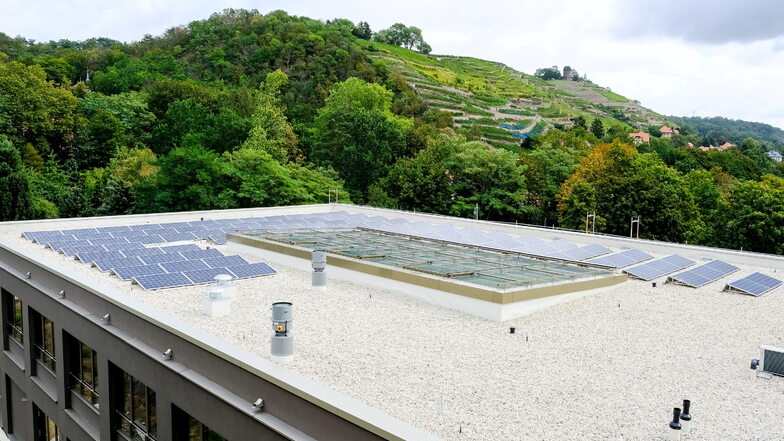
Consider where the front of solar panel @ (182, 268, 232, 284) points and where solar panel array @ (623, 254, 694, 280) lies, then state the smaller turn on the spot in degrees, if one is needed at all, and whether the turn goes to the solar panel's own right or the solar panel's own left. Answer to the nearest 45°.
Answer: approximately 45° to the solar panel's own left

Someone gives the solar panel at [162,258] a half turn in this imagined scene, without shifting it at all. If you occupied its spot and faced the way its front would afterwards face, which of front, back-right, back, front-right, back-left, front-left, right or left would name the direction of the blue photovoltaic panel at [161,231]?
front-right

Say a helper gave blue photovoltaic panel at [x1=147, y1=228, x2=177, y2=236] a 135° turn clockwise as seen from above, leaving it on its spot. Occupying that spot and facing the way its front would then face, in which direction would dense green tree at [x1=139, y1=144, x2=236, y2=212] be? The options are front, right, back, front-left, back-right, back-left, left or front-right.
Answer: right

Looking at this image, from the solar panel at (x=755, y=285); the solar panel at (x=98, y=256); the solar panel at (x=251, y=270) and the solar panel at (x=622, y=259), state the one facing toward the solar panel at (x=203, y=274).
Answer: the solar panel at (x=98, y=256)

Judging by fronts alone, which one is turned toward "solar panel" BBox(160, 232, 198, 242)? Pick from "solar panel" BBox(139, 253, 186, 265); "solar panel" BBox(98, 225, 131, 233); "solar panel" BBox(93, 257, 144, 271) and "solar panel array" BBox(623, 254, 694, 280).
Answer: "solar panel" BBox(98, 225, 131, 233)

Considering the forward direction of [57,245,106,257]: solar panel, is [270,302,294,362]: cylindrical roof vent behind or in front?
in front

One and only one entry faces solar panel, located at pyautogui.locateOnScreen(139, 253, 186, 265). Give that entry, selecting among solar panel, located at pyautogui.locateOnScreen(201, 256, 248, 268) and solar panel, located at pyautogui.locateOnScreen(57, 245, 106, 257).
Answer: solar panel, located at pyautogui.locateOnScreen(57, 245, 106, 257)

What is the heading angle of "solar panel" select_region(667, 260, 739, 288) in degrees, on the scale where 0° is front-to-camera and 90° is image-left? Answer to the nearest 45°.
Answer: approximately 315°

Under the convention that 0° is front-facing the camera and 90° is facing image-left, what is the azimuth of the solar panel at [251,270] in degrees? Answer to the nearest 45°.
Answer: approximately 315°

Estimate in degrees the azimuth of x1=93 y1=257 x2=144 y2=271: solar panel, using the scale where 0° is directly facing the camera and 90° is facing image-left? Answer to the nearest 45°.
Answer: approximately 315°

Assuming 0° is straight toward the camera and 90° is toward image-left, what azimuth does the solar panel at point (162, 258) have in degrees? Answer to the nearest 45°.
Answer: approximately 315°

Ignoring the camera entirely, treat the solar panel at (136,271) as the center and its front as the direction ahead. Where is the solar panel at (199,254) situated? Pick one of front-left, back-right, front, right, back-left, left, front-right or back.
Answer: left

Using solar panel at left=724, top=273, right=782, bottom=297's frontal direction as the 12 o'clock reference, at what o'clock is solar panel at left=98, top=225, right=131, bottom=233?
solar panel at left=98, top=225, right=131, bottom=233 is roughly at 4 o'clock from solar panel at left=724, top=273, right=782, bottom=297.

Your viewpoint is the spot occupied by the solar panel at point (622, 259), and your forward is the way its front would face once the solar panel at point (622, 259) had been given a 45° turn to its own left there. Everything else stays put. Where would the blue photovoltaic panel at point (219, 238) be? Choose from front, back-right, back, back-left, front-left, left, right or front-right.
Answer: back

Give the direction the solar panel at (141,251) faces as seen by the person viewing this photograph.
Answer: facing the viewer and to the right of the viewer
